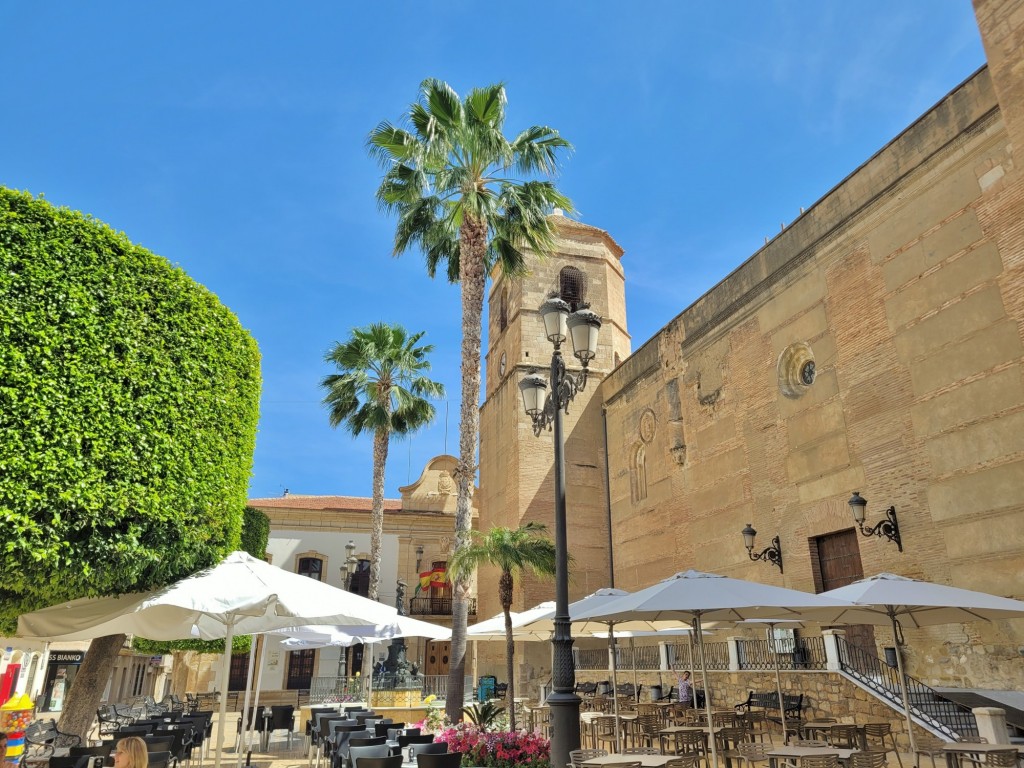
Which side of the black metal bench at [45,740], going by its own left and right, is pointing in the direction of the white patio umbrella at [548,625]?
front

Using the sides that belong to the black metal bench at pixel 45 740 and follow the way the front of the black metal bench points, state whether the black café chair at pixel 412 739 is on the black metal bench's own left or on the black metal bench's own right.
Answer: on the black metal bench's own right

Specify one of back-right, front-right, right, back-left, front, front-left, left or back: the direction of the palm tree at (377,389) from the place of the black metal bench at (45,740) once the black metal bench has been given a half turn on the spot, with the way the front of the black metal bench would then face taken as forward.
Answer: back-right

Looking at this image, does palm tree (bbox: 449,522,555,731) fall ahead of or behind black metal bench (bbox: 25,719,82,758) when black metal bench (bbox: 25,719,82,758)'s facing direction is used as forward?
ahead

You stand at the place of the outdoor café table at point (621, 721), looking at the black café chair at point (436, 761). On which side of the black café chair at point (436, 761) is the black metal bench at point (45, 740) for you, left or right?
right

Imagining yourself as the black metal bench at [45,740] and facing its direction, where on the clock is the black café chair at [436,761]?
The black café chair is roughly at 2 o'clock from the black metal bench.

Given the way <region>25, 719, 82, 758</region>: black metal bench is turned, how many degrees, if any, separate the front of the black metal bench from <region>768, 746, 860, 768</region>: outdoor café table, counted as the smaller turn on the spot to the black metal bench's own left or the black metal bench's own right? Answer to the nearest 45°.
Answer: approximately 45° to the black metal bench's own right

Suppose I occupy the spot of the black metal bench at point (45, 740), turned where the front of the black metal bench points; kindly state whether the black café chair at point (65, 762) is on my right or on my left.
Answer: on my right

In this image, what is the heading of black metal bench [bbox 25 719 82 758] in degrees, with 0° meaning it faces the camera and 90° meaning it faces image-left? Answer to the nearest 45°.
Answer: approximately 270°

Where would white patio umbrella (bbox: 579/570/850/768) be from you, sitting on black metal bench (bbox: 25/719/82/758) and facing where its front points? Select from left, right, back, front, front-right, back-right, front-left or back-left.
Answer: front-right

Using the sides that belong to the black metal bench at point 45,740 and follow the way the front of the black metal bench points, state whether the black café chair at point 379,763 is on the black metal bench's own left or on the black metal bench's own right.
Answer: on the black metal bench's own right

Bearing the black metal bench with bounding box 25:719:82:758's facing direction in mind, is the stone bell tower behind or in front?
in front

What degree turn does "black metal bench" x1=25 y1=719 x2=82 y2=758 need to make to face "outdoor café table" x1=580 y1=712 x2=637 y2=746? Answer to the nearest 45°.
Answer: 0° — it already faces it
